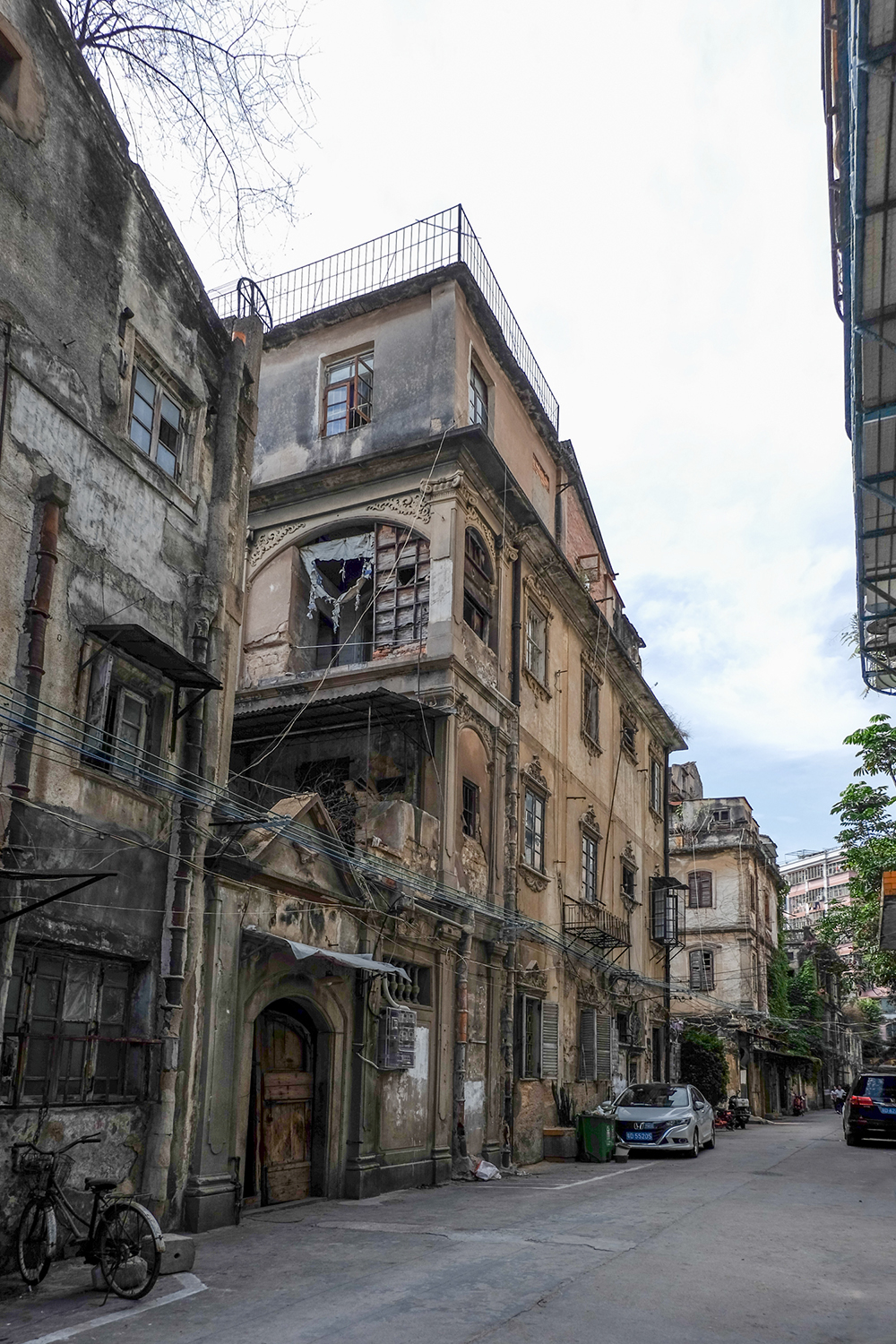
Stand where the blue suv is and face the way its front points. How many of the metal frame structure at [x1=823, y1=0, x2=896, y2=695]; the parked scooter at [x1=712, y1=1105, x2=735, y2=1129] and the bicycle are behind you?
2

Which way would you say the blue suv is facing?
away from the camera

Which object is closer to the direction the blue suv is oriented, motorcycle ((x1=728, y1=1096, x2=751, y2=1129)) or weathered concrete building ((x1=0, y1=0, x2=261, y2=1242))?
the motorcycle

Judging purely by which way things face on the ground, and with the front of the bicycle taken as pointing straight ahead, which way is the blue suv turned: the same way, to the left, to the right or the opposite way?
to the right

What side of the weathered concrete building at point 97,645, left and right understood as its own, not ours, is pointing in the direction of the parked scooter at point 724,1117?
left

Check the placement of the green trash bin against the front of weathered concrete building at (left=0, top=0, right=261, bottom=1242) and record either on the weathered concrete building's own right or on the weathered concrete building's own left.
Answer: on the weathered concrete building's own left

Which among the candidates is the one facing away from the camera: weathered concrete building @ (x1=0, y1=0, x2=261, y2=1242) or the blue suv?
the blue suv

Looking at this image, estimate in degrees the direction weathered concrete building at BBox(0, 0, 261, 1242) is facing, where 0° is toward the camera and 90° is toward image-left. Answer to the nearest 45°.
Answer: approximately 315°

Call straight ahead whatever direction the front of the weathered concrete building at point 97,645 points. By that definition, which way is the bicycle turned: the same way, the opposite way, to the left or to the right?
the opposite way

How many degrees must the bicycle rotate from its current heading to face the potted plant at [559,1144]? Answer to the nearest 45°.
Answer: approximately 90° to its right

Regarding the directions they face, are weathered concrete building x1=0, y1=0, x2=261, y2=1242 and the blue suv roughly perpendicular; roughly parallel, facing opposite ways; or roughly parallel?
roughly perpendicular

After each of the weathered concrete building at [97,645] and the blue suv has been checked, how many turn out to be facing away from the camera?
1

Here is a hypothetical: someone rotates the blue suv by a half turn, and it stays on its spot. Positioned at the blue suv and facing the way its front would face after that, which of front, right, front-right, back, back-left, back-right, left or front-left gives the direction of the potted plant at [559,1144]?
front-right

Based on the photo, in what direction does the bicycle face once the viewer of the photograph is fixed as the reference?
facing away from the viewer and to the left of the viewer
